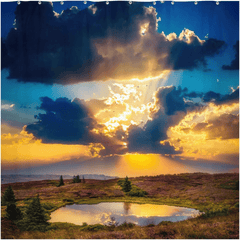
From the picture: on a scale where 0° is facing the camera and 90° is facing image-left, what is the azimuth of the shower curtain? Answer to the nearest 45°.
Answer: approximately 0°
